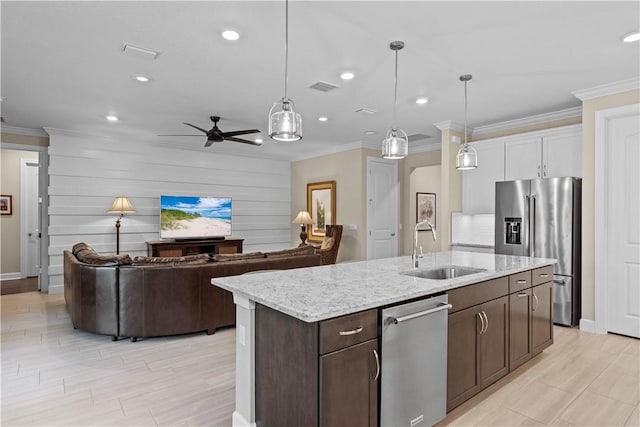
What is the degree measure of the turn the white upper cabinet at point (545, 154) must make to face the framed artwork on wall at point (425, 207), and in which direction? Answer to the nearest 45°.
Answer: approximately 90° to its right

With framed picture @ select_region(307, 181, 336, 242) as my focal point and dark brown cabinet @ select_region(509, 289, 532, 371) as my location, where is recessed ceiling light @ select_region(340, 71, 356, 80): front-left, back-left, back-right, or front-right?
front-left

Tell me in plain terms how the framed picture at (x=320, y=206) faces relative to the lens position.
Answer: facing the viewer and to the left of the viewer

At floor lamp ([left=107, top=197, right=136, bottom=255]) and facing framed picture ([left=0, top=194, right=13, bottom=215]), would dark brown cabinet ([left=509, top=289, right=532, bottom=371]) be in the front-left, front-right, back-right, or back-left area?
back-left

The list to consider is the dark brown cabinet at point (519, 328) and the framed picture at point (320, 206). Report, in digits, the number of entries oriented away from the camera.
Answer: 0

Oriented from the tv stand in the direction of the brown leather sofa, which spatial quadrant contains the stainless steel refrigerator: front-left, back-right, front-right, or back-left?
front-left

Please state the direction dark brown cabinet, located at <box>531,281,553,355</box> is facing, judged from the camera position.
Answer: facing the viewer and to the right of the viewer

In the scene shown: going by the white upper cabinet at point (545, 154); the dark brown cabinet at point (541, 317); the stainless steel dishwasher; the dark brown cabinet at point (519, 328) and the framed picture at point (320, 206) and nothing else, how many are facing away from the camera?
0

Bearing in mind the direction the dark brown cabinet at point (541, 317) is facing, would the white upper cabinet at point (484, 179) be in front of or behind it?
behind

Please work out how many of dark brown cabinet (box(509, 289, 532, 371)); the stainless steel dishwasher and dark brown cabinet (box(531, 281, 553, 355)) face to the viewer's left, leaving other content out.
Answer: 0

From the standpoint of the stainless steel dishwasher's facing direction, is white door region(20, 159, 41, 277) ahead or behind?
behind

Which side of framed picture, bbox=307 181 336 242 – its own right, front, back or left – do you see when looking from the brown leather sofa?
front

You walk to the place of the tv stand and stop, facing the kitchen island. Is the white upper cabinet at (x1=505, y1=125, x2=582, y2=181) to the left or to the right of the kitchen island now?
left
